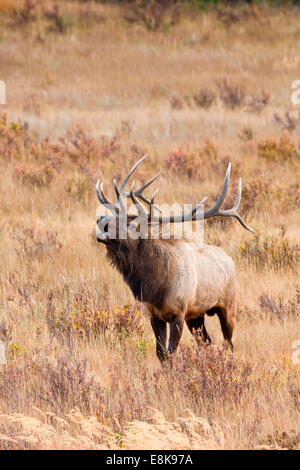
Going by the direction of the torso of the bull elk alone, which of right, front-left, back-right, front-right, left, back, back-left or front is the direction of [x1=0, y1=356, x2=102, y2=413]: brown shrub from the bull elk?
front

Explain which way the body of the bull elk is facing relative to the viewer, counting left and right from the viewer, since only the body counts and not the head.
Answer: facing the viewer and to the left of the viewer

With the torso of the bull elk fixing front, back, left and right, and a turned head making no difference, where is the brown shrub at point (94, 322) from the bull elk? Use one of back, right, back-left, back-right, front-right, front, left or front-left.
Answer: right

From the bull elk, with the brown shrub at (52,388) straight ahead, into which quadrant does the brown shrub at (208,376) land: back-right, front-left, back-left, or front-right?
front-left

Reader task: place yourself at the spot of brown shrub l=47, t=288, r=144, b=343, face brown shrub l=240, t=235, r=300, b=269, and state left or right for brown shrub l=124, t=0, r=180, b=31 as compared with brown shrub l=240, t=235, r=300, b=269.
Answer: left

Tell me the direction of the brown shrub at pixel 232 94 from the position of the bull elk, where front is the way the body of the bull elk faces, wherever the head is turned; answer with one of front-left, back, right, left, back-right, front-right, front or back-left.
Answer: back-right

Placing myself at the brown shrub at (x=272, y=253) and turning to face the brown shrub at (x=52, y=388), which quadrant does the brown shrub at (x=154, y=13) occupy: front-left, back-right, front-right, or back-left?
back-right

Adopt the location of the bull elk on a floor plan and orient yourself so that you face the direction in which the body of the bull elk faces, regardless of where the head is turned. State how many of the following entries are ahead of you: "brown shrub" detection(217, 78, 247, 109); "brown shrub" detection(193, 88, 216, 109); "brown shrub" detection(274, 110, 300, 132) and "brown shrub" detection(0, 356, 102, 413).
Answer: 1

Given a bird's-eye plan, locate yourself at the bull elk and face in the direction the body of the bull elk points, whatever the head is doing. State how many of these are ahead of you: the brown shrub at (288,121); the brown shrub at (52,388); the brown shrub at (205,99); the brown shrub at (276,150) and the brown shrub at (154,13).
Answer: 1

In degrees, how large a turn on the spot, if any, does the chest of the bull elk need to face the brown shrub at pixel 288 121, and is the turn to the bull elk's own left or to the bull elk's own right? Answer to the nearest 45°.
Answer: approximately 135° to the bull elk's own right

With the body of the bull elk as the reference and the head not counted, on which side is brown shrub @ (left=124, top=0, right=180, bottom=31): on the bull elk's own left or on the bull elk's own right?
on the bull elk's own right

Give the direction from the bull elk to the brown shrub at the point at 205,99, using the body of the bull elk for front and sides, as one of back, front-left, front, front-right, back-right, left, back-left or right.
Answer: back-right

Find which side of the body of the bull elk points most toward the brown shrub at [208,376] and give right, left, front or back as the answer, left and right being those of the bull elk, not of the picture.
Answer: left
